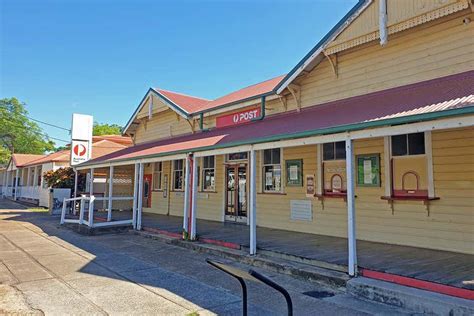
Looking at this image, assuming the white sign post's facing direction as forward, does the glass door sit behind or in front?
in front

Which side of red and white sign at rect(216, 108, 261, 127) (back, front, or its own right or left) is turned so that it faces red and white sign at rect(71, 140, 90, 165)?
right

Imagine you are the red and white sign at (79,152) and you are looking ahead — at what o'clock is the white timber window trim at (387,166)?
The white timber window trim is roughly at 11 o'clock from the red and white sign.

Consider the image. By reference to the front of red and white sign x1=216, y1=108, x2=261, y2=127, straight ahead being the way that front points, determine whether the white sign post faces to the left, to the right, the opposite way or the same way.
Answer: to the left

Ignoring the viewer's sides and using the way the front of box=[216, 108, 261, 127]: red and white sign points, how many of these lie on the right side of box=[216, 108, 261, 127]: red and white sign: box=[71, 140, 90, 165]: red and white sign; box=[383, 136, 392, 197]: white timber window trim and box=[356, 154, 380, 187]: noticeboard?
1

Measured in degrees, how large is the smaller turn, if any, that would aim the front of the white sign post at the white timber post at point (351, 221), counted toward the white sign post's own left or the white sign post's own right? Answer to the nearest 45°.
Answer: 0° — it already faces it

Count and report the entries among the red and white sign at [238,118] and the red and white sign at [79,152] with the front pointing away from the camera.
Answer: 0

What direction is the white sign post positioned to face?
toward the camera

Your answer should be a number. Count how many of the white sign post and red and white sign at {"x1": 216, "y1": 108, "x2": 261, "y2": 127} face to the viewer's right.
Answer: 0

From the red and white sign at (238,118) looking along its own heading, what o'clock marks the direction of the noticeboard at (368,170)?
The noticeboard is roughly at 9 o'clock from the red and white sign.

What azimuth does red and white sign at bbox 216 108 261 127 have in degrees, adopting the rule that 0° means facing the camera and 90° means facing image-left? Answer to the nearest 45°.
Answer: approximately 45°

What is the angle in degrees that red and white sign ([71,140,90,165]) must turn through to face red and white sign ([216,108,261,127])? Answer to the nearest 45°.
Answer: approximately 45° to its left

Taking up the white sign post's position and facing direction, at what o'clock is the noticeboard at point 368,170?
The noticeboard is roughly at 11 o'clock from the white sign post.

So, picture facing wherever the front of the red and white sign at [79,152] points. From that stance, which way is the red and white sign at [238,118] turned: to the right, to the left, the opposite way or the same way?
to the right

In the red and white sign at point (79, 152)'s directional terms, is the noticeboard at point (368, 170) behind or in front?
in front
